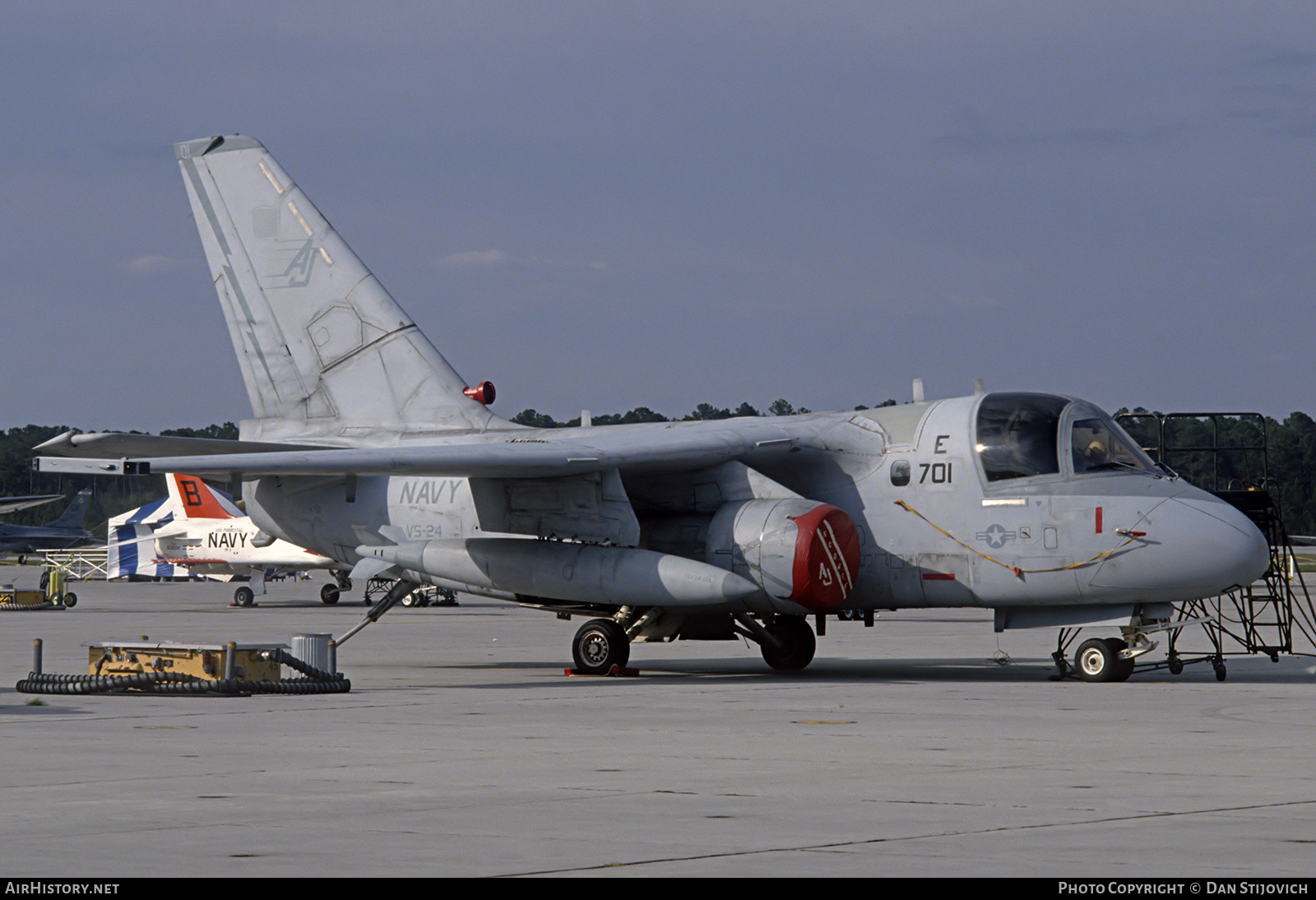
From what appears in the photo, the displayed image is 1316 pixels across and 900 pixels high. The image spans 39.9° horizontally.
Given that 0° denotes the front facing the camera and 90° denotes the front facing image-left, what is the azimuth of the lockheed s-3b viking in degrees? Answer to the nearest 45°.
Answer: approximately 315°
